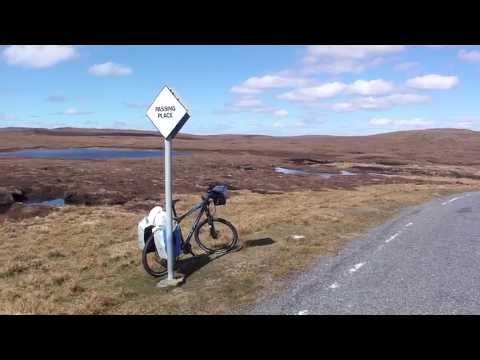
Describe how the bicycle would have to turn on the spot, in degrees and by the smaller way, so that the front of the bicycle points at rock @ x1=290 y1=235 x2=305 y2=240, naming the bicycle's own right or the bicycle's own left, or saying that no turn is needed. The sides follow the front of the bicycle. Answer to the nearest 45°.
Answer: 0° — it already faces it

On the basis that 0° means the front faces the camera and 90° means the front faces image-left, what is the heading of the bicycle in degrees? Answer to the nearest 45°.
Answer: approximately 225°

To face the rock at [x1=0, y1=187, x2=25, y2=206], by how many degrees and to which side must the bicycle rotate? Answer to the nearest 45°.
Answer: approximately 90° to its left

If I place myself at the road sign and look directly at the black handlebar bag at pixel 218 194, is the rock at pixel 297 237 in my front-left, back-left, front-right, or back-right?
front-right
